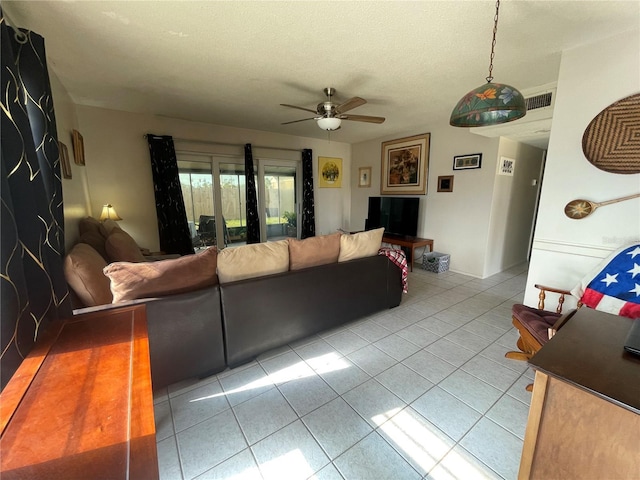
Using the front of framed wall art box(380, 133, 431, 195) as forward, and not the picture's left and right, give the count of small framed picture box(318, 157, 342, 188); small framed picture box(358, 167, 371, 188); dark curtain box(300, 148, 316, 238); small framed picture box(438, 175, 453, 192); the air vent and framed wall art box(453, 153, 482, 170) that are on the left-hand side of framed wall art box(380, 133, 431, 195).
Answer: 3

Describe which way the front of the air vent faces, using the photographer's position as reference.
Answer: facing the viewer and to the left of the viewer

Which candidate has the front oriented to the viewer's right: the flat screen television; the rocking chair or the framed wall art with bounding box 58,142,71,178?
the framed wall art

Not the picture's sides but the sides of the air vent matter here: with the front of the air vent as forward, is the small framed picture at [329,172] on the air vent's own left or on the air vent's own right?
on the air vent's own right

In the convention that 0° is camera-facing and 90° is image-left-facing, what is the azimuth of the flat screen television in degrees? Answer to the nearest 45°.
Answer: approximately 45°

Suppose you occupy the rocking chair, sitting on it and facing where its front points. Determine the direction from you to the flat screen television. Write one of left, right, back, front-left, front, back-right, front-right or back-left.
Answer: right

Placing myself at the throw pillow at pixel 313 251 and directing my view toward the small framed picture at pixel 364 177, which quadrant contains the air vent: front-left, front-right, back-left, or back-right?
front-right

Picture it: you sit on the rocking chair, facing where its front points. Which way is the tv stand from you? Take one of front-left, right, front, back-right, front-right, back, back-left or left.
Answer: right

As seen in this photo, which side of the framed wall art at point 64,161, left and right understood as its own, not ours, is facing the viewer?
right

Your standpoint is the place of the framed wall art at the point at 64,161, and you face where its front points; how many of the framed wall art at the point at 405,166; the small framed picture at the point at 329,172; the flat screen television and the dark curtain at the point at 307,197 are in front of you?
4

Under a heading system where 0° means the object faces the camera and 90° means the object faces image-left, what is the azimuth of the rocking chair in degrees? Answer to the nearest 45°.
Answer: approximately 45°

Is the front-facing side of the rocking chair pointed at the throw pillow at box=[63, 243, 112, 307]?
yes

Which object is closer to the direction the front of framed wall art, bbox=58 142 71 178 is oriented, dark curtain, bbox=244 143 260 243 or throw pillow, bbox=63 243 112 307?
the dark curtain

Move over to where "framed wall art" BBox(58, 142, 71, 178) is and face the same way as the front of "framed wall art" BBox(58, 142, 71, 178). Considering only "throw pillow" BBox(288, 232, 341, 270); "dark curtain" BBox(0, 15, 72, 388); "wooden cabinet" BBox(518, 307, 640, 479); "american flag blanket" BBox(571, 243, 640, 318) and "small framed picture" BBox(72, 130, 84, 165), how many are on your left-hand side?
1

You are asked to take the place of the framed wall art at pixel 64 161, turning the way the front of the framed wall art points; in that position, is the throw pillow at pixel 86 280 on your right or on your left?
on your right
